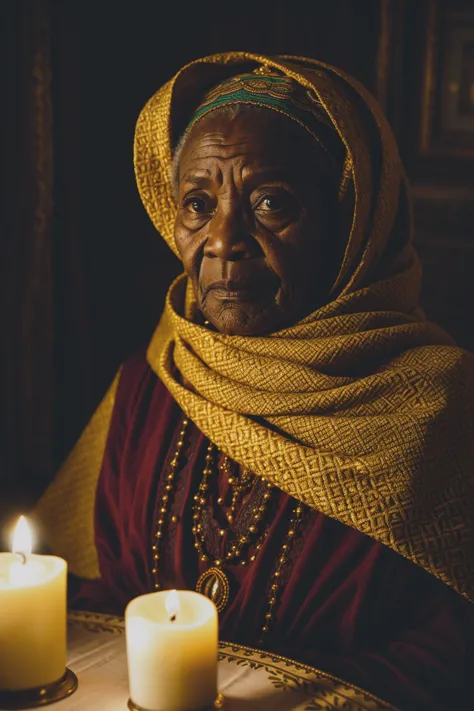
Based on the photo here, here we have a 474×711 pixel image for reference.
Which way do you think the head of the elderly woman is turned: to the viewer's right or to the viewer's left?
to the viewer's left

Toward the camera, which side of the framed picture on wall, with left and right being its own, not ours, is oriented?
front

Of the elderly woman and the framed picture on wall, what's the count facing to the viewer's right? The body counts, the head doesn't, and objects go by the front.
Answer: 0

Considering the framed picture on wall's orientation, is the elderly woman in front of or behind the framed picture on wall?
in front

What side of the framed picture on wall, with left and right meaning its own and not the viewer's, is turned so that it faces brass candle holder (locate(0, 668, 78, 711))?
front

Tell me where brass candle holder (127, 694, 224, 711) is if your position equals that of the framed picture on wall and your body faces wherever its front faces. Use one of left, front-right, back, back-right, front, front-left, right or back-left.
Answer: front
